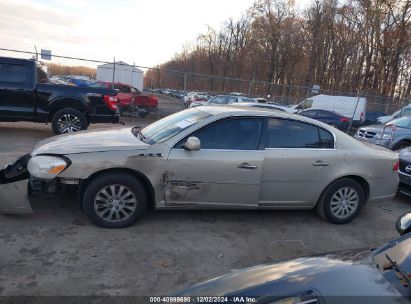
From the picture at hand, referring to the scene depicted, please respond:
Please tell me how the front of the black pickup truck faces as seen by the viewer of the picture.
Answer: facing to the left of the viewer

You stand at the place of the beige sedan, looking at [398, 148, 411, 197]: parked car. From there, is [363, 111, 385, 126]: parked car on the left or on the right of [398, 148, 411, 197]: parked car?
left

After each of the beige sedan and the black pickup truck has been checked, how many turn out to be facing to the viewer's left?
2

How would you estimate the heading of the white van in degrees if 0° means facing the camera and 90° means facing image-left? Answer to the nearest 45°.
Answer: approximately 135°

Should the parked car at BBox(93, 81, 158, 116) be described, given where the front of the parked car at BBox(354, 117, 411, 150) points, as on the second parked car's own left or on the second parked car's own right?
on the second parked car's own right

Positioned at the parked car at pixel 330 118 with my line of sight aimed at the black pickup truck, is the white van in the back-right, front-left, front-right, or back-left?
back-right

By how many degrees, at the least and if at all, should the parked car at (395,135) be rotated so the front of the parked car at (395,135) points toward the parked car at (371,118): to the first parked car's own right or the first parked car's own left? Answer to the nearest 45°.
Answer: approximately 135° to the first parked car's own right

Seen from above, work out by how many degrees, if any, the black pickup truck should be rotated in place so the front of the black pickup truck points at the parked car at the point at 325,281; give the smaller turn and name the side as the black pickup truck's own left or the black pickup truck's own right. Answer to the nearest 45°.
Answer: approximately 90° to the black pickup truck's own left

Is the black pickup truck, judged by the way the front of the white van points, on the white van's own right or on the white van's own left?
on the white van's own left

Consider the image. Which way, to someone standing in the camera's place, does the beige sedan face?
facing to the left of the viewer

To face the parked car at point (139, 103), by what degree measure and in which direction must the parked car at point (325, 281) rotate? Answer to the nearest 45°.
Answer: approximately 90° to its right

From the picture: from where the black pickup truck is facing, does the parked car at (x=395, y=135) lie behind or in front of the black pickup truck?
behind

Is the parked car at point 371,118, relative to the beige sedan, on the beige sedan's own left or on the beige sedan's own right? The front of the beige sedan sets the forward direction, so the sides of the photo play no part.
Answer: on the beige sedan's own right
